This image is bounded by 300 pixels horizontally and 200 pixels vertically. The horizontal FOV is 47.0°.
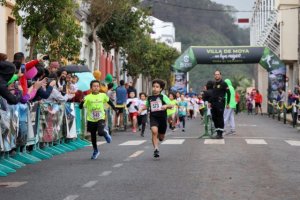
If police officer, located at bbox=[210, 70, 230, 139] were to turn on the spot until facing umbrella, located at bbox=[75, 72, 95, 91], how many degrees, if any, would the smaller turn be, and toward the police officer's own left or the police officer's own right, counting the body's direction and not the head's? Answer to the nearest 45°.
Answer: approximately 45° to the police officer's own right

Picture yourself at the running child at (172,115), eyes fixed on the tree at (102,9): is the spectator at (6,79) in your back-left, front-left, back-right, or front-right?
back-left

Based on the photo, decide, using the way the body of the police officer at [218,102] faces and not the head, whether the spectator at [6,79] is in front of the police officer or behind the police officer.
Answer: in front

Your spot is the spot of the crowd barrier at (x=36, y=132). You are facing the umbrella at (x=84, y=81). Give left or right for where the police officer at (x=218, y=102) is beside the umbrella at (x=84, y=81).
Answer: right

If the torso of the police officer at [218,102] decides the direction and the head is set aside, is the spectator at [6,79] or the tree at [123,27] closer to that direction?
the spectator

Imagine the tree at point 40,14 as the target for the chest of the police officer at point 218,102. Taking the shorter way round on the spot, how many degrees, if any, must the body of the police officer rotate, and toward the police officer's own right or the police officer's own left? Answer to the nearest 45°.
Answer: approximately 45° to the police officer's own right

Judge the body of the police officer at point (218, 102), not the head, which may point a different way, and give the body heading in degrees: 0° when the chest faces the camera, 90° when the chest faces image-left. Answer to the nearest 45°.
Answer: approximately 45°

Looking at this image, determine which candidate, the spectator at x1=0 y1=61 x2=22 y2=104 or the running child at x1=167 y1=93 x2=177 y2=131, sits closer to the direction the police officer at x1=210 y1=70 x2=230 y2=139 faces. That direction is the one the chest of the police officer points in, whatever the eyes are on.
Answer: the spectator

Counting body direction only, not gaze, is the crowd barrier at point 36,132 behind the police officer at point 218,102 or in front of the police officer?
in front
